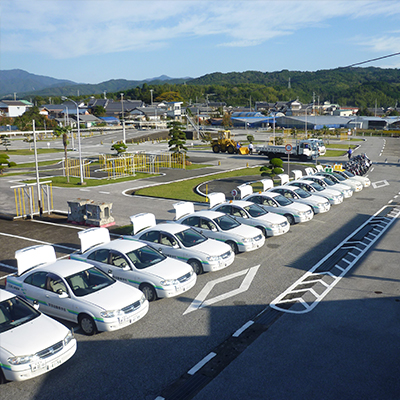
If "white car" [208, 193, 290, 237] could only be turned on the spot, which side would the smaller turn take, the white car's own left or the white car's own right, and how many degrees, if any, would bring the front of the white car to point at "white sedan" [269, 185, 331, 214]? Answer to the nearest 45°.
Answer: approximately 90° to the white car's own left

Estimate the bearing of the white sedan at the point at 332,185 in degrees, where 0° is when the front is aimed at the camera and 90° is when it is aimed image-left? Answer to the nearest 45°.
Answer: approximately 315°

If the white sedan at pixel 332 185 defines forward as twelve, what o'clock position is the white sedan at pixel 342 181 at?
the white sedan at pixel 342 181 is roughly at 8 o'clock from the white sedan at pixel 332 185.

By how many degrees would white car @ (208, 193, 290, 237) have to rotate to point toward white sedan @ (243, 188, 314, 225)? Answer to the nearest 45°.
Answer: approximately 90° to its left

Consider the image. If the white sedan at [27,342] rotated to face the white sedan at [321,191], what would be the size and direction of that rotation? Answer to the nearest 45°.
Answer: approximately 90° to its left

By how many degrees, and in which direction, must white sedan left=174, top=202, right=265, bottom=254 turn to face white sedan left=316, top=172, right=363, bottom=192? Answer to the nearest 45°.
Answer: approximately 90° to its left

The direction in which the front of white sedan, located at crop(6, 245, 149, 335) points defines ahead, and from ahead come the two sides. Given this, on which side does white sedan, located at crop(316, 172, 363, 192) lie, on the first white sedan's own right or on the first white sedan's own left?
on the first white sedan's own left

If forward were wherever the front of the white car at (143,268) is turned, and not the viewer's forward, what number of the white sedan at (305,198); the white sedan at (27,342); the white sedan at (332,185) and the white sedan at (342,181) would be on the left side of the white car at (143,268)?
3

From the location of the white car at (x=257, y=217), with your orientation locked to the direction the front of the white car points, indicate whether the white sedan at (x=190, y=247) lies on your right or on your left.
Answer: on your right

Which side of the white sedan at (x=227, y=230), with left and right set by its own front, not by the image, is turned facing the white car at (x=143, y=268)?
right

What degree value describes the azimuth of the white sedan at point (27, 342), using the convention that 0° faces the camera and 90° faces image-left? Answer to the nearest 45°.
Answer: approximately 315°

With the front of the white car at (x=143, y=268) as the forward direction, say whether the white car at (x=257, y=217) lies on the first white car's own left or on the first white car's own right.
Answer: on the first white car's own left
